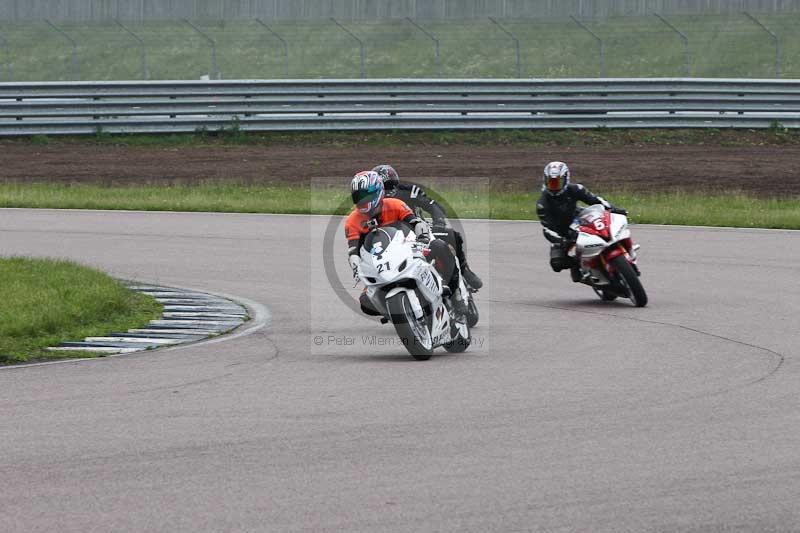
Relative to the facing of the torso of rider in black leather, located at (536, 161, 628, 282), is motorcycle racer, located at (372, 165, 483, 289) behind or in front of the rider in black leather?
in front

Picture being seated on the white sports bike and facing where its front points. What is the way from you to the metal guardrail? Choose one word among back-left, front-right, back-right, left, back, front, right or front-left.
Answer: back-right

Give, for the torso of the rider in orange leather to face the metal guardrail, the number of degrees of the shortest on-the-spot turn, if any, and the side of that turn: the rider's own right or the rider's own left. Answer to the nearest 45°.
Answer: approximately 135° to the rider's own right

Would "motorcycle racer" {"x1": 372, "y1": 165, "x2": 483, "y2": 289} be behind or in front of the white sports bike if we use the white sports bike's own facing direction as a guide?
behind

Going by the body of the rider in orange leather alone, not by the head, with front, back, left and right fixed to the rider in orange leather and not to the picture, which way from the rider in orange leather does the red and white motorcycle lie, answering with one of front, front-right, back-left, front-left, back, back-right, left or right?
back

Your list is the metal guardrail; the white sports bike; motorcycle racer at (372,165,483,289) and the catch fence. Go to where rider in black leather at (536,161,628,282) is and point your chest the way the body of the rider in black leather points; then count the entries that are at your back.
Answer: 2

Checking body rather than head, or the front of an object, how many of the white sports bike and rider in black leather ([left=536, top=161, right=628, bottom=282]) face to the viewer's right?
0

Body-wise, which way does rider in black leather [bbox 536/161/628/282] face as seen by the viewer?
toward the camera

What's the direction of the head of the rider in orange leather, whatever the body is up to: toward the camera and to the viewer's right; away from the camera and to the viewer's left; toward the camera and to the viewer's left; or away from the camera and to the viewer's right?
toward the camera and to the viewer's left

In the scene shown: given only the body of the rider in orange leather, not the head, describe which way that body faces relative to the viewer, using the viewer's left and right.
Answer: facing the viewer and to the left of the viewer

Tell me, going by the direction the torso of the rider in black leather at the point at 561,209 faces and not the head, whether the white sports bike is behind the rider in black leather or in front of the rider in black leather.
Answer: in front

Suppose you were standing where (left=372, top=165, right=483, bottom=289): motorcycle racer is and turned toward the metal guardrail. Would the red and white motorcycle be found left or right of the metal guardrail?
right

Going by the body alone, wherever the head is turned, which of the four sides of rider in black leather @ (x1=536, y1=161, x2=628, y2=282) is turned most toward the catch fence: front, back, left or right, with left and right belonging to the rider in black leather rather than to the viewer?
back
